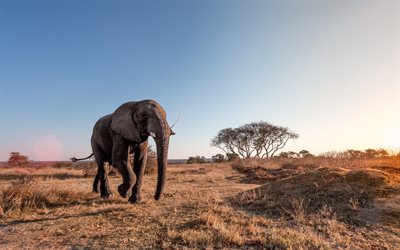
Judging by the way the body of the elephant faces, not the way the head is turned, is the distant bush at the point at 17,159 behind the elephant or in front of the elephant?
behind

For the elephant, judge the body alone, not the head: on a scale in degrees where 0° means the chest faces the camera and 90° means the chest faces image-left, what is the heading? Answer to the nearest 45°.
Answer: approximately 315°
